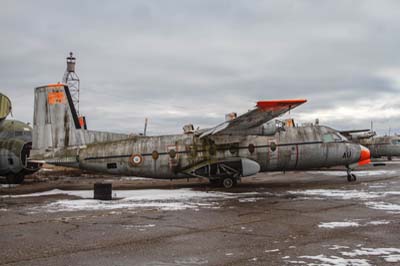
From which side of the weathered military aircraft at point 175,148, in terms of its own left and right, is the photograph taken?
right

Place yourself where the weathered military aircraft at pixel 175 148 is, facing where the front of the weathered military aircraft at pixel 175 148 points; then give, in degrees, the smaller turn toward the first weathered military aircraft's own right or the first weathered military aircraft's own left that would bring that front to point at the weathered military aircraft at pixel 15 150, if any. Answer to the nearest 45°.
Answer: approximately 180°

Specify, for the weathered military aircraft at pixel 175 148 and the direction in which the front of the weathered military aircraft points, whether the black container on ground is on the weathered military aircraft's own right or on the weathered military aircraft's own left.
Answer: on the weathered military aircraft's own right
